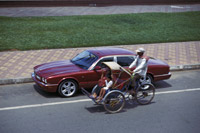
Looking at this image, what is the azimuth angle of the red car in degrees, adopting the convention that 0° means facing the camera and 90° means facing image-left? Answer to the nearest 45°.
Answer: approximately 45°

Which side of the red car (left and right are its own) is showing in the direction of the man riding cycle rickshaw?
left

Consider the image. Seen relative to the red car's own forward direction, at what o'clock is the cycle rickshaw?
The cycle rickshaw is roughly at 9 o'clock from the red car.

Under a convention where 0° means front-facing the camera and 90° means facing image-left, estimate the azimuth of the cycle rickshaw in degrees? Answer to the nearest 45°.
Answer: approximately 90°

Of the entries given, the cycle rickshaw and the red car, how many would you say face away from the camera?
0
